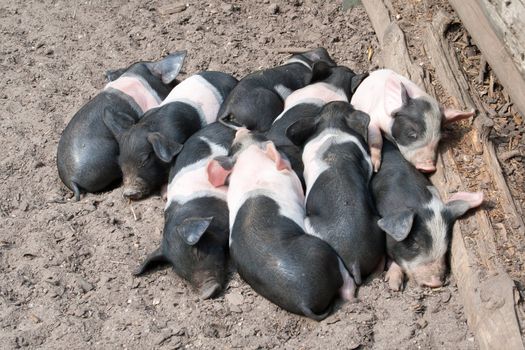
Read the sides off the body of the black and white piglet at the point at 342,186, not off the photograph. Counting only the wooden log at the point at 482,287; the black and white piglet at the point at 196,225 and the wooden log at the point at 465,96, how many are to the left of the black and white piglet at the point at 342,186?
1

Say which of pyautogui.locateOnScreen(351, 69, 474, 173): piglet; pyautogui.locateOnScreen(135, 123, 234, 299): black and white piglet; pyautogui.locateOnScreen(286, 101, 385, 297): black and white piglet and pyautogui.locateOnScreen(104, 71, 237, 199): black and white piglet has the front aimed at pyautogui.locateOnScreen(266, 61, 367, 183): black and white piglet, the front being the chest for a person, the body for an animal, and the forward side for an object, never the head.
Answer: pyautogui.locateOnScreen(286, 101, 385, 297): black and white piglet

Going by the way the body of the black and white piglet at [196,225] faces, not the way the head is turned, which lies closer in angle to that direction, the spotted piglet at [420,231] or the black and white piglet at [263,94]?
the spotted piglet

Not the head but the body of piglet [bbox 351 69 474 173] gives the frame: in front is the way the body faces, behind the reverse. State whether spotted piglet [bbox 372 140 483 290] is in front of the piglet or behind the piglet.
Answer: in front

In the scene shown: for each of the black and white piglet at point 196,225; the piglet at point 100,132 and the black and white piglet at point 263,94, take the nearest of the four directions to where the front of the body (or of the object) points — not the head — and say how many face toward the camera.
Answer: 1

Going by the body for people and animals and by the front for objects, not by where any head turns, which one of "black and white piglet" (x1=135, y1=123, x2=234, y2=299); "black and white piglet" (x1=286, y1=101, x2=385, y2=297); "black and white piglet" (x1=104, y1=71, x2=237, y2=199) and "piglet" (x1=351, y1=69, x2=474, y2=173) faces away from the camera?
"black and white piglet" (x1=286, y1=101, x2=385, y2=297)

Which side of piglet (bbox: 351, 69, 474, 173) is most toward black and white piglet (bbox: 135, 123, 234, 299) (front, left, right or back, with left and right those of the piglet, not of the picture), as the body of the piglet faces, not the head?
right

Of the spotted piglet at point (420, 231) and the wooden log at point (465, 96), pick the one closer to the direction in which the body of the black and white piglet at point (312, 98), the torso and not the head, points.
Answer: the wooden log

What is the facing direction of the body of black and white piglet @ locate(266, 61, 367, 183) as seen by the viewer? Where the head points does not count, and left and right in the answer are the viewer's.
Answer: facing away from the viewer and to the right of the viewer

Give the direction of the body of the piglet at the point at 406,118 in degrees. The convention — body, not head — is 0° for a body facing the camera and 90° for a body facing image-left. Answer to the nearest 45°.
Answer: approximately 315°

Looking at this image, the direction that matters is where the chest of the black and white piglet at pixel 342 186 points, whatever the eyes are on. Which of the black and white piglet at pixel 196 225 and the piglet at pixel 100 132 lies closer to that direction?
the piglet

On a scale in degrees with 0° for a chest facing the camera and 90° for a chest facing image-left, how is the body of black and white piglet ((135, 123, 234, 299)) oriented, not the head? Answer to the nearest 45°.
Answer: approximately 0°

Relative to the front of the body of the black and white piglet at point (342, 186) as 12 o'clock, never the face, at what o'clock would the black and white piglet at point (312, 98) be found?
the black and white piglet at point (312, 98) is roughly at 12 o'clock from the black and white piglet at point (342, 186).

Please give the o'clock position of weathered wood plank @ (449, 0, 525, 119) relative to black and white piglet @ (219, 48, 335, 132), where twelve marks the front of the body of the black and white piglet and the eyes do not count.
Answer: The weathered wood plank is roughly at 2 o'clock from the black and white piglet.
